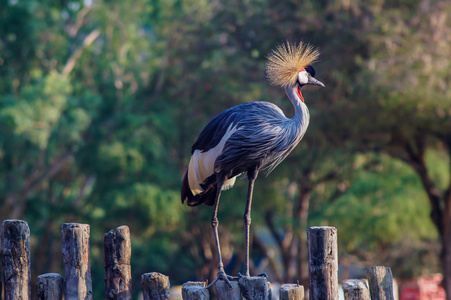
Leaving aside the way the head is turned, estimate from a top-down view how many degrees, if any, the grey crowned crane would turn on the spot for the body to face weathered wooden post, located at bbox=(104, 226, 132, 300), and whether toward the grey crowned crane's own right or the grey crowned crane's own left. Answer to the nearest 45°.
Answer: approximately 135° to the grey crowned crane's own right

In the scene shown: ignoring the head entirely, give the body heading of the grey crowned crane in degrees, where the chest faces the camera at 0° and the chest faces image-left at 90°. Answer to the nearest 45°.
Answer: approximately 270°

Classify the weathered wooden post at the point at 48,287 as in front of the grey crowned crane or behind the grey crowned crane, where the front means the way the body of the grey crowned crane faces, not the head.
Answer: behind
